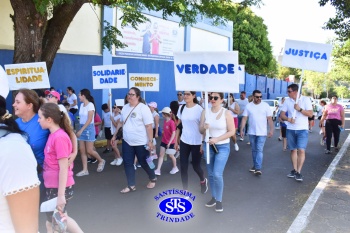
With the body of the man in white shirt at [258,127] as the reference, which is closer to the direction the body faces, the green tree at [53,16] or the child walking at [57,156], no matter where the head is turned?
the child walking

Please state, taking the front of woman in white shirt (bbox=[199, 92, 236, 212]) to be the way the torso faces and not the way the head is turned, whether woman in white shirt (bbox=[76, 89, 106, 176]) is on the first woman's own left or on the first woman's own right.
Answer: on the first woman's own right

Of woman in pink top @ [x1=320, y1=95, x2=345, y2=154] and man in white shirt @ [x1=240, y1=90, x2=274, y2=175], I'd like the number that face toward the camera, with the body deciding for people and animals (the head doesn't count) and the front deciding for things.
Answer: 2

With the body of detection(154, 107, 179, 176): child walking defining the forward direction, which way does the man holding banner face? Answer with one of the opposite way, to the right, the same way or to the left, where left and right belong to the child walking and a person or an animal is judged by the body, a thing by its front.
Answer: the same way

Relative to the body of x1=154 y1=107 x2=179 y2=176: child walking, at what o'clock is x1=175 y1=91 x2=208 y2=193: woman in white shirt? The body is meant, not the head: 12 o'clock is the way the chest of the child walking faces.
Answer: The woman in white shirt is roughly at 10 o'clock from the child walking.

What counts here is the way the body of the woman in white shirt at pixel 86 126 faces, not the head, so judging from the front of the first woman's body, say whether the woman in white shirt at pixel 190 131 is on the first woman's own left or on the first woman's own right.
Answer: on the first woman's own left

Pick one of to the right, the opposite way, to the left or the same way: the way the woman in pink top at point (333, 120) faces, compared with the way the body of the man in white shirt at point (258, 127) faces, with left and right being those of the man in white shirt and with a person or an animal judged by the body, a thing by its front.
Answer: the same way

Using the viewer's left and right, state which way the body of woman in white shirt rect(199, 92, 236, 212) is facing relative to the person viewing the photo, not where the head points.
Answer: facing the viewer and to the left of the viewer

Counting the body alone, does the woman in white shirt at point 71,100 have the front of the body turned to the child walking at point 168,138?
no

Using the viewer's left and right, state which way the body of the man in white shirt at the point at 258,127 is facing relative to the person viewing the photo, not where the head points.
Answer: facing the viewer

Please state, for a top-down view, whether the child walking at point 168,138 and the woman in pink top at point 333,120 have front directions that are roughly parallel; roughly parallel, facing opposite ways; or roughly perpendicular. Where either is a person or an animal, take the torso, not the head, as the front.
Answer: roughly parallel

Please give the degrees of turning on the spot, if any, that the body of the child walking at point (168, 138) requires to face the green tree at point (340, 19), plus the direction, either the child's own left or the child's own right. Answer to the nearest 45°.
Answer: approximately 180°
